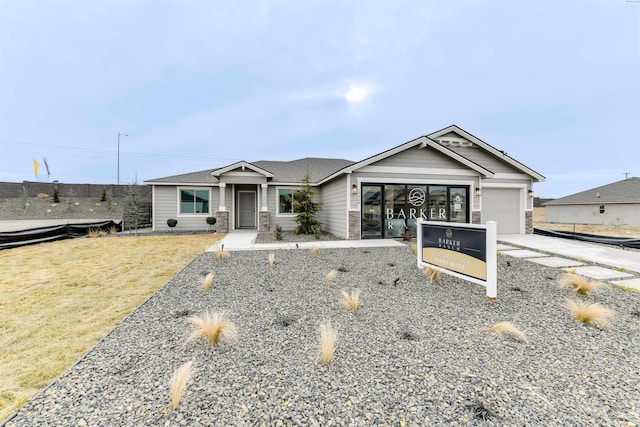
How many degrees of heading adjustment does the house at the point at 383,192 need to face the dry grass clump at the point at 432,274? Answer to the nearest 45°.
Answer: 0° — it already faces it

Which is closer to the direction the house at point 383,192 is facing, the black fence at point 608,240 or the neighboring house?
the black fence

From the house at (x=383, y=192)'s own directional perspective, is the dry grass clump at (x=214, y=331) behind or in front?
in front

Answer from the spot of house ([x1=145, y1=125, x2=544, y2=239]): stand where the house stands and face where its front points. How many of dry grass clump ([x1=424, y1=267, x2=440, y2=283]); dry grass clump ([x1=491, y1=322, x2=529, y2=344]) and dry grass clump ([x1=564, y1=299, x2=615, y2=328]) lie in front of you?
3

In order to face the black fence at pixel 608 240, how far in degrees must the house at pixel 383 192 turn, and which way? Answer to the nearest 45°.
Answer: approximately 90° to its left

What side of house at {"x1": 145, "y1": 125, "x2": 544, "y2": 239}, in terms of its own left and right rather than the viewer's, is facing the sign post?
front

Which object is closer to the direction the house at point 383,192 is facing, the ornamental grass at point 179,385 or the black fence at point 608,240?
the ornamental grass

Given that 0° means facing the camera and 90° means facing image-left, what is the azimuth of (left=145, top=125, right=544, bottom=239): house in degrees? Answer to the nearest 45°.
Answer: approximately 0°

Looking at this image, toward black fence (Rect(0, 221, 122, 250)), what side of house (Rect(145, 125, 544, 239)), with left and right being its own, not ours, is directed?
right

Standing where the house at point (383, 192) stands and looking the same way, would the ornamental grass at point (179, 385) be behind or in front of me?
in front

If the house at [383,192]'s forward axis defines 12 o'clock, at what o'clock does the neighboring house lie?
The neighboring house is roughly at 8 o'clock from the house.

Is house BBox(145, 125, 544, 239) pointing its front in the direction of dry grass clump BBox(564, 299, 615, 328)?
yes

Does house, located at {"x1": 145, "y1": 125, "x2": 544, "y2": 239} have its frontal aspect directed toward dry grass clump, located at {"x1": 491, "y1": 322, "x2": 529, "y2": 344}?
yes
